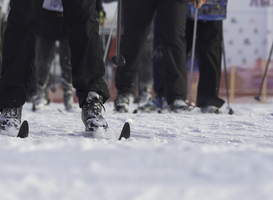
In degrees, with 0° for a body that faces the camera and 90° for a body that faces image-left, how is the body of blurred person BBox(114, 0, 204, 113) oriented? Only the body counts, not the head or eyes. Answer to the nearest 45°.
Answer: approximately 0°
